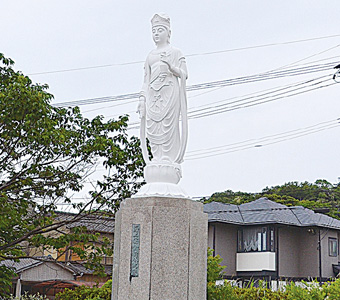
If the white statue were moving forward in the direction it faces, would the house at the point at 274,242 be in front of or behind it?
behind

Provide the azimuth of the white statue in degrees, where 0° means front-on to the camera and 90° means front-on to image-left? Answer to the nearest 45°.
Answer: approximately 45°

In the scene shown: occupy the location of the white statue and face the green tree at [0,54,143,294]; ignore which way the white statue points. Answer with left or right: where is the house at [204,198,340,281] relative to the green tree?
right

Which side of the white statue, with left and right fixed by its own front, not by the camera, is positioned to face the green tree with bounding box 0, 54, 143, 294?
right
